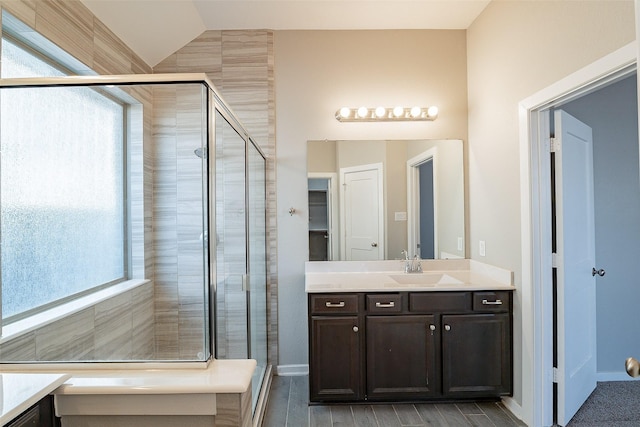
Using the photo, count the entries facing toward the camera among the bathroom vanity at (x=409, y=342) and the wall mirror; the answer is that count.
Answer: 2

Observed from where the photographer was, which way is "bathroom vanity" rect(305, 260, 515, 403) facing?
facing the viewer

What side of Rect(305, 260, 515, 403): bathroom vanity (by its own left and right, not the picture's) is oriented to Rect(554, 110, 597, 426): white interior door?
left

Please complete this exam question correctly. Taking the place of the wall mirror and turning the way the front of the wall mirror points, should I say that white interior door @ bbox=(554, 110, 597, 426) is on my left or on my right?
on my left

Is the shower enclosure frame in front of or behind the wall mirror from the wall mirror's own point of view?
in front

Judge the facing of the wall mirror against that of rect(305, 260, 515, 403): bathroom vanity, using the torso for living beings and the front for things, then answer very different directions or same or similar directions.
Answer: same or similar directions
